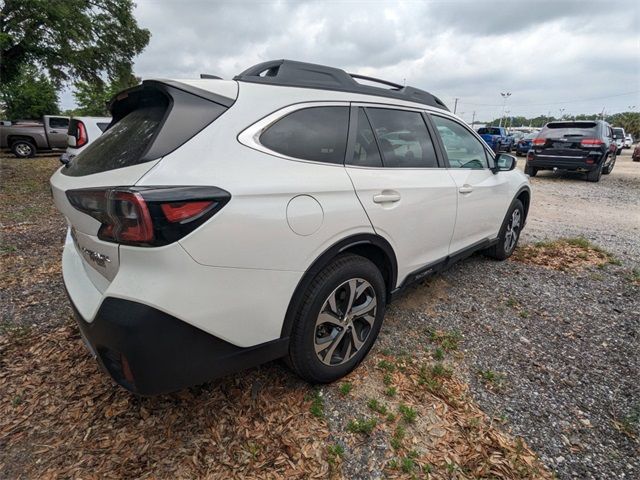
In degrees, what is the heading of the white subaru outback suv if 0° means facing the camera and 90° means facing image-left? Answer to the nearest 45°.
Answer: approximately 225°

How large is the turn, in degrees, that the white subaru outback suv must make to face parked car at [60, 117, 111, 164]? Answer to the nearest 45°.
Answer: approximately 90° to its left

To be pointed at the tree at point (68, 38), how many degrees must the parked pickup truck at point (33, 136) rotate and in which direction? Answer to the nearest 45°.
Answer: approximately 90° to its left

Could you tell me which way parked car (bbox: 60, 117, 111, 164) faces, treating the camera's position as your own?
facing away from the viewer and to the right of the viewer

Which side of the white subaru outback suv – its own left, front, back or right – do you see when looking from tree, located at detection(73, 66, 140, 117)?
left
